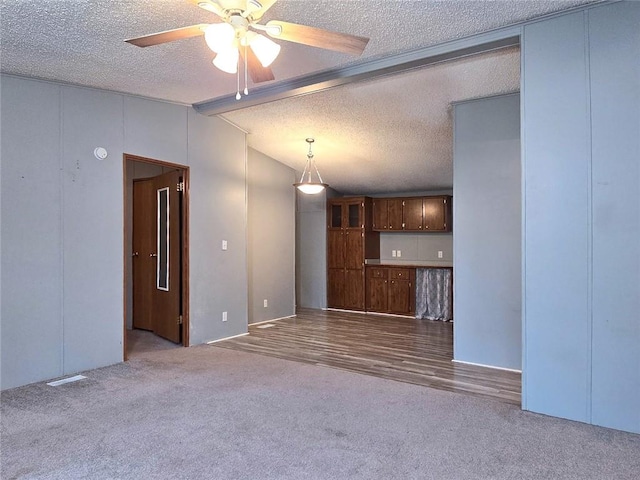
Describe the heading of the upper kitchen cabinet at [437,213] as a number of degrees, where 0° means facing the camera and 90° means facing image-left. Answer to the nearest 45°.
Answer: approximately 45°

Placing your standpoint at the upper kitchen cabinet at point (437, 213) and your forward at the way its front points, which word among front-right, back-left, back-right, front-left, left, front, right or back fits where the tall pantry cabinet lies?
front-right

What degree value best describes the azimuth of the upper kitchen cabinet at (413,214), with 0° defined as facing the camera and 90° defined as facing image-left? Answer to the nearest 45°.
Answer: approximately 45°

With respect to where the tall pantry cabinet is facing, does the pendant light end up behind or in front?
in front

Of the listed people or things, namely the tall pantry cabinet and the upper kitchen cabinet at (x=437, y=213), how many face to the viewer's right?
0

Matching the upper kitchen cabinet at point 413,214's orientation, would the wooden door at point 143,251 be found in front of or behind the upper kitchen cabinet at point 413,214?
in front

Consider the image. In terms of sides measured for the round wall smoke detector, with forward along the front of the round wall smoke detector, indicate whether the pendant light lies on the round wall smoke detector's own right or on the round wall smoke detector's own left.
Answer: on the round wall smoke detector's own left

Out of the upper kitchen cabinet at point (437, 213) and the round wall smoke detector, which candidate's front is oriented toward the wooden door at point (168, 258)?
the upper kitchen cabinet

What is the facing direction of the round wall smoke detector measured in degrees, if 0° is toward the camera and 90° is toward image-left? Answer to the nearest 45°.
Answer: approximately 315°
